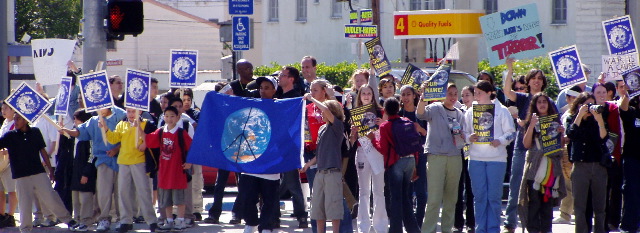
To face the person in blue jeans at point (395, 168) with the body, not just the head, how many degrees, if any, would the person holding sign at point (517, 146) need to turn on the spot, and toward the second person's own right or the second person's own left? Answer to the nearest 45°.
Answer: approximately 45° to the second person's own right

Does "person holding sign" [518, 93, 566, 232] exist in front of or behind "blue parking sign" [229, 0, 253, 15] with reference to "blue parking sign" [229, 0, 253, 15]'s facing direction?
in front

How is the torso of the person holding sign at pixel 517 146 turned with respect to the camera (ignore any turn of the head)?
toward the camera

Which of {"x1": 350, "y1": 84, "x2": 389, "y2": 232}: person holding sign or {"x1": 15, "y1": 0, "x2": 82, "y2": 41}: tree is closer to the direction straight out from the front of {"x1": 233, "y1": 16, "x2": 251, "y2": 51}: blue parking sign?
the person holding sign

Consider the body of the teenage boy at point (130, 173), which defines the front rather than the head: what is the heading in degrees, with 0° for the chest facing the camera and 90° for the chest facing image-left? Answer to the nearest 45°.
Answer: approximately 0°

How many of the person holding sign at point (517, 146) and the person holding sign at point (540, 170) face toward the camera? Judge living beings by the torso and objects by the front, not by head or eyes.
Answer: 2

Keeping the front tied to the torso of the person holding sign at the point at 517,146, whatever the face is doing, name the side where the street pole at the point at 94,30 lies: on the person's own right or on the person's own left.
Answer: on the person's own right

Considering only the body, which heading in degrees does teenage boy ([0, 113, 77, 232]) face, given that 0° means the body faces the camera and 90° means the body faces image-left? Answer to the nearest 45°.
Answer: approximately 0°

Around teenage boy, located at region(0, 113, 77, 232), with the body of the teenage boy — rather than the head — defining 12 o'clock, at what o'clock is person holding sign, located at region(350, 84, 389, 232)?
The person holding sign is roughly at 10 o'clock from the teenage boy.
